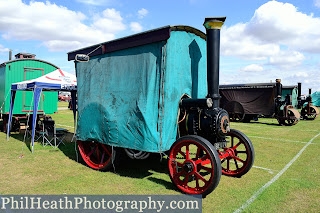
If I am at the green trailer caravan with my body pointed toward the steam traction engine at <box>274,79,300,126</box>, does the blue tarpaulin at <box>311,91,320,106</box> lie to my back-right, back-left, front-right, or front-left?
front-left

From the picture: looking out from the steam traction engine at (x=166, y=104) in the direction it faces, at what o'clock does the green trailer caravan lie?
The green trailer caravan is roughly at 6 o'clock from the steam traction engine.

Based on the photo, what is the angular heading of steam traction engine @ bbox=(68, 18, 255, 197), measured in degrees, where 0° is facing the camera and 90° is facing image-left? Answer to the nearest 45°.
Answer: approximately 315°

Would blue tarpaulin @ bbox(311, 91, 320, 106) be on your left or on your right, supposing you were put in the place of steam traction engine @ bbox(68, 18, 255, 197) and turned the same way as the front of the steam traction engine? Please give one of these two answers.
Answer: on your left

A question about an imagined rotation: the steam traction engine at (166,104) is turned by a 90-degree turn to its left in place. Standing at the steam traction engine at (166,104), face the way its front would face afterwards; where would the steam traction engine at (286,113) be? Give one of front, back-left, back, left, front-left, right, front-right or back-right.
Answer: front

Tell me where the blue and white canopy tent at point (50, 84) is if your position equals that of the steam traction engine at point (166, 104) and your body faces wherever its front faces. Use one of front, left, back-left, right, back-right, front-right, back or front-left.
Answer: back
